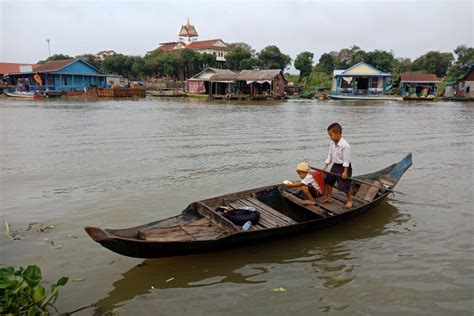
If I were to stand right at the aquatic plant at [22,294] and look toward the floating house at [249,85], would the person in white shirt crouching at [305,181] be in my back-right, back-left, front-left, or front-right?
front-right

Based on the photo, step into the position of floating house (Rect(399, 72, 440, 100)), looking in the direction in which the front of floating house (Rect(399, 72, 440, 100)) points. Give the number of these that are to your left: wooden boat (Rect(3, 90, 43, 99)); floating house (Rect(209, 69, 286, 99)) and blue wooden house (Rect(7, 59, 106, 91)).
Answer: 0

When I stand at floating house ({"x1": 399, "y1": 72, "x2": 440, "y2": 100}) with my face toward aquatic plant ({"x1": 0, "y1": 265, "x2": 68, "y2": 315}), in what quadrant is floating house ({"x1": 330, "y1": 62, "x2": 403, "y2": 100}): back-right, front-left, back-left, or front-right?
front-right

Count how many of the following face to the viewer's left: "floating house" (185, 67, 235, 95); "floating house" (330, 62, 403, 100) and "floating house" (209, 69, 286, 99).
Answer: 0

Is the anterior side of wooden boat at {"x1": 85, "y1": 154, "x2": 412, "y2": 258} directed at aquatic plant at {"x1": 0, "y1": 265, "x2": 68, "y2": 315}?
yes

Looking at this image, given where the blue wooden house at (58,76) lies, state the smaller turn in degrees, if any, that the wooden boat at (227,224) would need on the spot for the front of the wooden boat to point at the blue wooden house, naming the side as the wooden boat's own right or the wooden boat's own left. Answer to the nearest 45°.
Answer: approximately 90° to the wooden boat's own right

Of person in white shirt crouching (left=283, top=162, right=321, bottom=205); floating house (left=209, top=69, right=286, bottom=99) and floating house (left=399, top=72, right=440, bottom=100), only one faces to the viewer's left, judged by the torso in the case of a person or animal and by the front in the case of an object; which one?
the person in white shirt crouching

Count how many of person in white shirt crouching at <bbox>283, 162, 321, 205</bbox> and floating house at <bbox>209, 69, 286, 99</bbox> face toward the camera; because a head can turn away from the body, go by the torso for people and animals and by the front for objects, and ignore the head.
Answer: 1

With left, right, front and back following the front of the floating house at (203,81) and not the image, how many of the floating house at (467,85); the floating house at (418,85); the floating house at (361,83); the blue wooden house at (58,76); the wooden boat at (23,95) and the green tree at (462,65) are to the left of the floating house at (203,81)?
4

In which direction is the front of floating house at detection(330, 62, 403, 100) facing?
toward the camera

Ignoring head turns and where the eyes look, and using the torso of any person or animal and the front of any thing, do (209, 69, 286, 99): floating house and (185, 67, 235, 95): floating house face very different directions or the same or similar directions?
same or similar directions

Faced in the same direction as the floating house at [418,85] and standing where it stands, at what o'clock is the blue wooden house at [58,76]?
The blue wooden house is roughly at 2 o'clock from the floating house.

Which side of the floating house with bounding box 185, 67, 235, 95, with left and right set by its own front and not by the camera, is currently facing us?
front

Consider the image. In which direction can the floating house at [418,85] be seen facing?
toward the camera

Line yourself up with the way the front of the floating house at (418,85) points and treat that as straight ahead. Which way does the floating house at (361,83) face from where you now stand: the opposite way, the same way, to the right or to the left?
the same way

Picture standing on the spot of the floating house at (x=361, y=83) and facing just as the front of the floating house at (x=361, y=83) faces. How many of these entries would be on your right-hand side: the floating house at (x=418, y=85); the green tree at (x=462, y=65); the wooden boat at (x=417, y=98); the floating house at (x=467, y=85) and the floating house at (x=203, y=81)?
1
